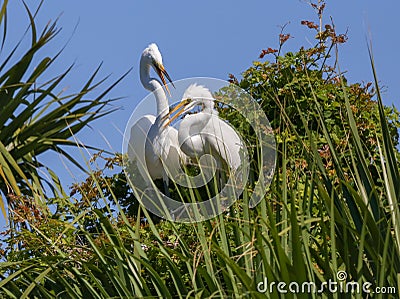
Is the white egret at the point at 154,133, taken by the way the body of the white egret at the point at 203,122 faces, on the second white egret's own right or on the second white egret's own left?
on the second white egret's own right

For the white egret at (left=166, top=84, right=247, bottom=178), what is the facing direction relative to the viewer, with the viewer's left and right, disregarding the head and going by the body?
facing to the left of the viewer
